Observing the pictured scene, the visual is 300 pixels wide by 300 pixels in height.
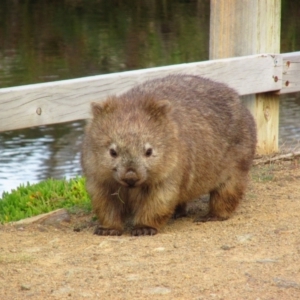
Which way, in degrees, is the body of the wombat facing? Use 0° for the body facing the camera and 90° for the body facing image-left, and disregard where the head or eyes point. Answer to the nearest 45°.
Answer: approximately 45°

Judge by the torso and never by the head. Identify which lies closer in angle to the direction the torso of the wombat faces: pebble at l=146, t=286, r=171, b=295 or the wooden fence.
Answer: the pebble
